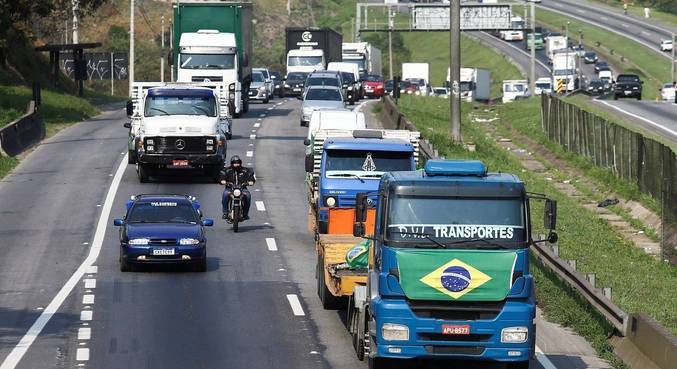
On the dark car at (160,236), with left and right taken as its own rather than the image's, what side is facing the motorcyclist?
back

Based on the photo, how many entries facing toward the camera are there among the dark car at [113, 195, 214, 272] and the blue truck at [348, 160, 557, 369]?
2

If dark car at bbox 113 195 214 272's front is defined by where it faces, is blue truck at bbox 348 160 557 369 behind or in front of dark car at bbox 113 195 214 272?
in front

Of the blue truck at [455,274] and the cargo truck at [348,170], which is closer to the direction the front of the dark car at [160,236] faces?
the blue truck

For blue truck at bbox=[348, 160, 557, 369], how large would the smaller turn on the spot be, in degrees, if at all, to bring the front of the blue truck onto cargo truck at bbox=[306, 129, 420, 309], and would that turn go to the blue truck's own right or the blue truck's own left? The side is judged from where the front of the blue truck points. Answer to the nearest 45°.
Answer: approximately 180°

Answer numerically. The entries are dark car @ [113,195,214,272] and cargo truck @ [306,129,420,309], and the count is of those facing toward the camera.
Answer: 2
